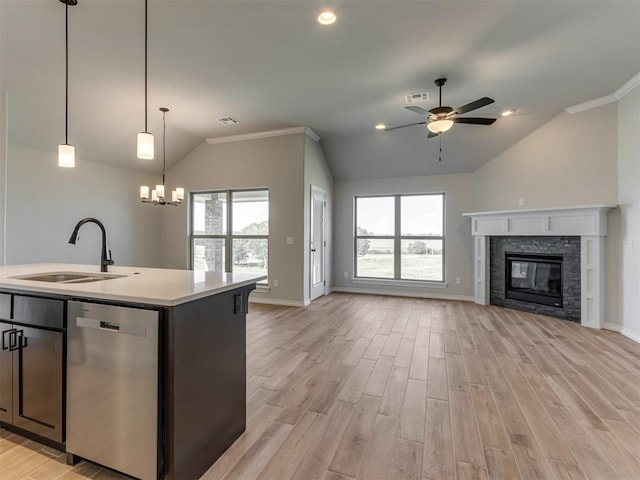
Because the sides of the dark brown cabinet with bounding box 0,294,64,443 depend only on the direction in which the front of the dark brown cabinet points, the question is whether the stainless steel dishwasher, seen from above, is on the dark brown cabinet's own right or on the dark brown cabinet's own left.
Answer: on the dark brown cabinet's own left

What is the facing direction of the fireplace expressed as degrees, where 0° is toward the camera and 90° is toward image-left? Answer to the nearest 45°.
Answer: approximately 45°

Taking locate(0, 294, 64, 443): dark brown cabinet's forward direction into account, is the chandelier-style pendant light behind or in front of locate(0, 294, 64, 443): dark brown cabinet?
behind

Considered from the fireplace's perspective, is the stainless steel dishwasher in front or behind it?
in front

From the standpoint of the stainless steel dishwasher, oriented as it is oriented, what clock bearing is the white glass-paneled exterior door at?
The white glass-paneled exterior door is roughly at 6 o'clock from the stainless steel dishwasher.

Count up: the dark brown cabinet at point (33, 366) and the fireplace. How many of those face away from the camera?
0

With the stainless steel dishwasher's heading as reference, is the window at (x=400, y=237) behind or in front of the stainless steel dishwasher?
behind

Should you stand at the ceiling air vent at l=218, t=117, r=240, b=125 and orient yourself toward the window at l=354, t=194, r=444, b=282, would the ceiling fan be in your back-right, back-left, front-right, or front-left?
front-right

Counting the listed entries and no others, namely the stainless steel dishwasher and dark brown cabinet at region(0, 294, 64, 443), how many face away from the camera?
0

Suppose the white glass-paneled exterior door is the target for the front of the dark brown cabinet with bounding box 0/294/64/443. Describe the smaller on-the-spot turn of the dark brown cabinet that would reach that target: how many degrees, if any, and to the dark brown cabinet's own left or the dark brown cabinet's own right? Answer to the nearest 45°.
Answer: approximately 180°

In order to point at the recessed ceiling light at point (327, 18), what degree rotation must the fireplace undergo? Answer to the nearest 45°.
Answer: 0° — it already faces it

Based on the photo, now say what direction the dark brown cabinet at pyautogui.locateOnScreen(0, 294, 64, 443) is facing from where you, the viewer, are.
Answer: facing the viewer and to the left of the viewer

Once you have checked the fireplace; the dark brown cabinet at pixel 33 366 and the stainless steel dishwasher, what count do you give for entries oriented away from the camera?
0

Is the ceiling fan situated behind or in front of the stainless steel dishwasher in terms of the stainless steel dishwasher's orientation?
behind

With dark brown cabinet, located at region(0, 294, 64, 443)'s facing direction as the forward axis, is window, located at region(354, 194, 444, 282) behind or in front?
behind
